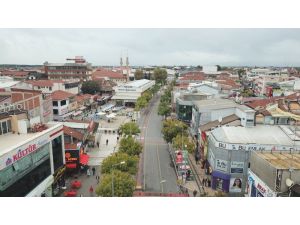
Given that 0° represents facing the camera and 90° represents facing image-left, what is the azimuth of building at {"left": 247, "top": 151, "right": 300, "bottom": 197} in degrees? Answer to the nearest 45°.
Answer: approximately 45°

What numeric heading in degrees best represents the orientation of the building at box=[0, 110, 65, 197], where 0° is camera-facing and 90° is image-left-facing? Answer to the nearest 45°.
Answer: approximately 315°

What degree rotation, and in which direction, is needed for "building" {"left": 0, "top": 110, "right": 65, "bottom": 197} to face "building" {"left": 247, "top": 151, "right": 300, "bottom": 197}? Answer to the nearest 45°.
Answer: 0° — it already faces it

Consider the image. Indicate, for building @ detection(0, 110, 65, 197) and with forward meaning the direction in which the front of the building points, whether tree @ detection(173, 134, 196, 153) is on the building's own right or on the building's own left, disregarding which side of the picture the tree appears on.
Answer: on the building's own left

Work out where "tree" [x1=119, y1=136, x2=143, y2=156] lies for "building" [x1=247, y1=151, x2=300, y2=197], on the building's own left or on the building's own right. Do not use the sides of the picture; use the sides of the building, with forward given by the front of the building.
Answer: on the building's own right

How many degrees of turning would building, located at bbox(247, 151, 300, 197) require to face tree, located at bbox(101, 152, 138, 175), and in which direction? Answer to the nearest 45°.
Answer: approximately 45° to its right

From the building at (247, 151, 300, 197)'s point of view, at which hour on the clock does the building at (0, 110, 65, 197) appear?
the building at (0, 110, 65, 197) is roughly at 1 o'clock from the building at (247, 151, 300, 197).

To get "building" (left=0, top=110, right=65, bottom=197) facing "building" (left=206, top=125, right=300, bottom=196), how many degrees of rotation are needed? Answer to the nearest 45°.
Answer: approximately 45° to its left

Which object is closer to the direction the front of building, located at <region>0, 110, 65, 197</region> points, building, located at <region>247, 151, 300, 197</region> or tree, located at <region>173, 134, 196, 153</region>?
the building
